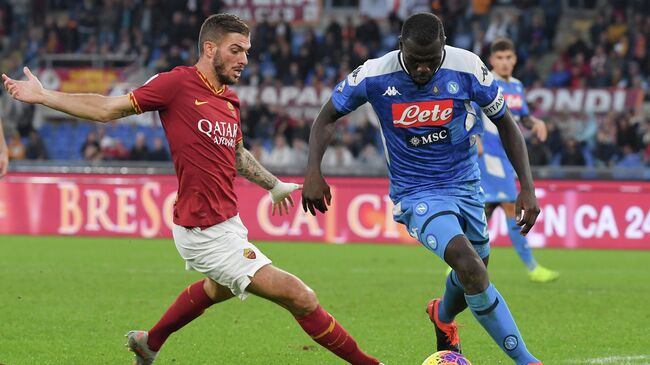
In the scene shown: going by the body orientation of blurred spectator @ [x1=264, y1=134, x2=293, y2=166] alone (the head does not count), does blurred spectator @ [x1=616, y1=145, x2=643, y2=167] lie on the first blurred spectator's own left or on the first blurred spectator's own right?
on the first blurred spectator's own left

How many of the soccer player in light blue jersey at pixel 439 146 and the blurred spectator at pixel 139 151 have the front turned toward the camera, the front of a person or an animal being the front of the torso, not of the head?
2

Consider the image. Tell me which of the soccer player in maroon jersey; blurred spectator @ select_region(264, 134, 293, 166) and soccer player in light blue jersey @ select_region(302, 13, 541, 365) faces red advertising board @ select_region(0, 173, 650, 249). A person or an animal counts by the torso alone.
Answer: the blurred spectator

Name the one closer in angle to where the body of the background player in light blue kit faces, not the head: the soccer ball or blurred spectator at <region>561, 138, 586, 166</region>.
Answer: the soccer ball

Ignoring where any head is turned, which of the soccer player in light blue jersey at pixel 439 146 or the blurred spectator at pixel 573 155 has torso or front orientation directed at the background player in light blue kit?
the blurred spectator

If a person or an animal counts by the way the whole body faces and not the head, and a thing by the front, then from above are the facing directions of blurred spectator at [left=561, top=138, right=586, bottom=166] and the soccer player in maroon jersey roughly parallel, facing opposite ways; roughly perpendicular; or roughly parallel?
roughly perpendicular
